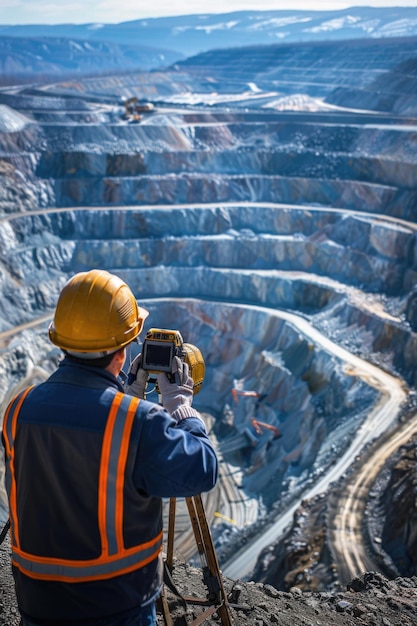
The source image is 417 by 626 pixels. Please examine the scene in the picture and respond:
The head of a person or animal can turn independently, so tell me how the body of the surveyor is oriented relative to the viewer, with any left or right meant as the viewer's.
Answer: facing away from the viewer and to the right of the viewer

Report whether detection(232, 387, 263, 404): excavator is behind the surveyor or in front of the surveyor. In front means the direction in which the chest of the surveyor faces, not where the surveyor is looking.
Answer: in front
